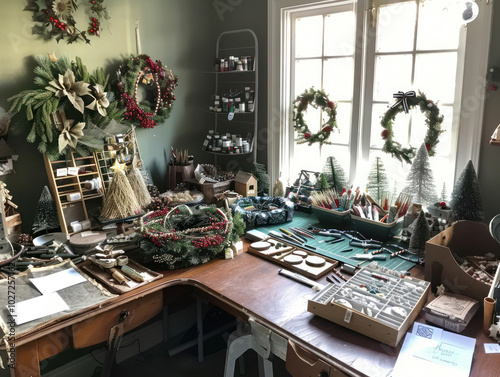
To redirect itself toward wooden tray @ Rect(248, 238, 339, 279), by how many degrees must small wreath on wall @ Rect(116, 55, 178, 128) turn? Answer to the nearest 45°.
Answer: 0° — it already faces it

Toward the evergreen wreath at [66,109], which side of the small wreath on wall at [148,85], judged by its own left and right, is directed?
right

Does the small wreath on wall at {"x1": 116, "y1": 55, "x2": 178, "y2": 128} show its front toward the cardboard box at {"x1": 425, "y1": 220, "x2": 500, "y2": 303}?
yes

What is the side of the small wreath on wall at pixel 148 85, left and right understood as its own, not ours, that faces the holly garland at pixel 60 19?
right

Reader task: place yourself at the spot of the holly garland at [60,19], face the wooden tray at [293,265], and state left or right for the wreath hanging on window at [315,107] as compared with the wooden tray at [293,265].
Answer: left

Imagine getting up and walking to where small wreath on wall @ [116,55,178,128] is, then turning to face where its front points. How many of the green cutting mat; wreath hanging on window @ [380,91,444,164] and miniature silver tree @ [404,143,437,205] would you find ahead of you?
3

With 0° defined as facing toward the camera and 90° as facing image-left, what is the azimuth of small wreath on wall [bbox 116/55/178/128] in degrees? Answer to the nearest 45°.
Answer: approximately 315°

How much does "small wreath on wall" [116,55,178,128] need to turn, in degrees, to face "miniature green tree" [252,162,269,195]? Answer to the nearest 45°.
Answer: approximately 45° to its left

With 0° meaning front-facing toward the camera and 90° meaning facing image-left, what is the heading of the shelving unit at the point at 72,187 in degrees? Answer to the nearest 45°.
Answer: approximately 315°

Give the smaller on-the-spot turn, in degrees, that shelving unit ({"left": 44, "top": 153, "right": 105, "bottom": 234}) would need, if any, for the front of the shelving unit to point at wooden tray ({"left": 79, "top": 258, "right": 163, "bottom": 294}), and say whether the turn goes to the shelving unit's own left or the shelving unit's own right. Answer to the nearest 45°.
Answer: approximately 45° to the shelving unit's own right

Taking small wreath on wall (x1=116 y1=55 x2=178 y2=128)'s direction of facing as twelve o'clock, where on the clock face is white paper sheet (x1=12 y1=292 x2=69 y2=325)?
The white paper sheet is roughly at 2 o'clock from the small wreath on wall.
